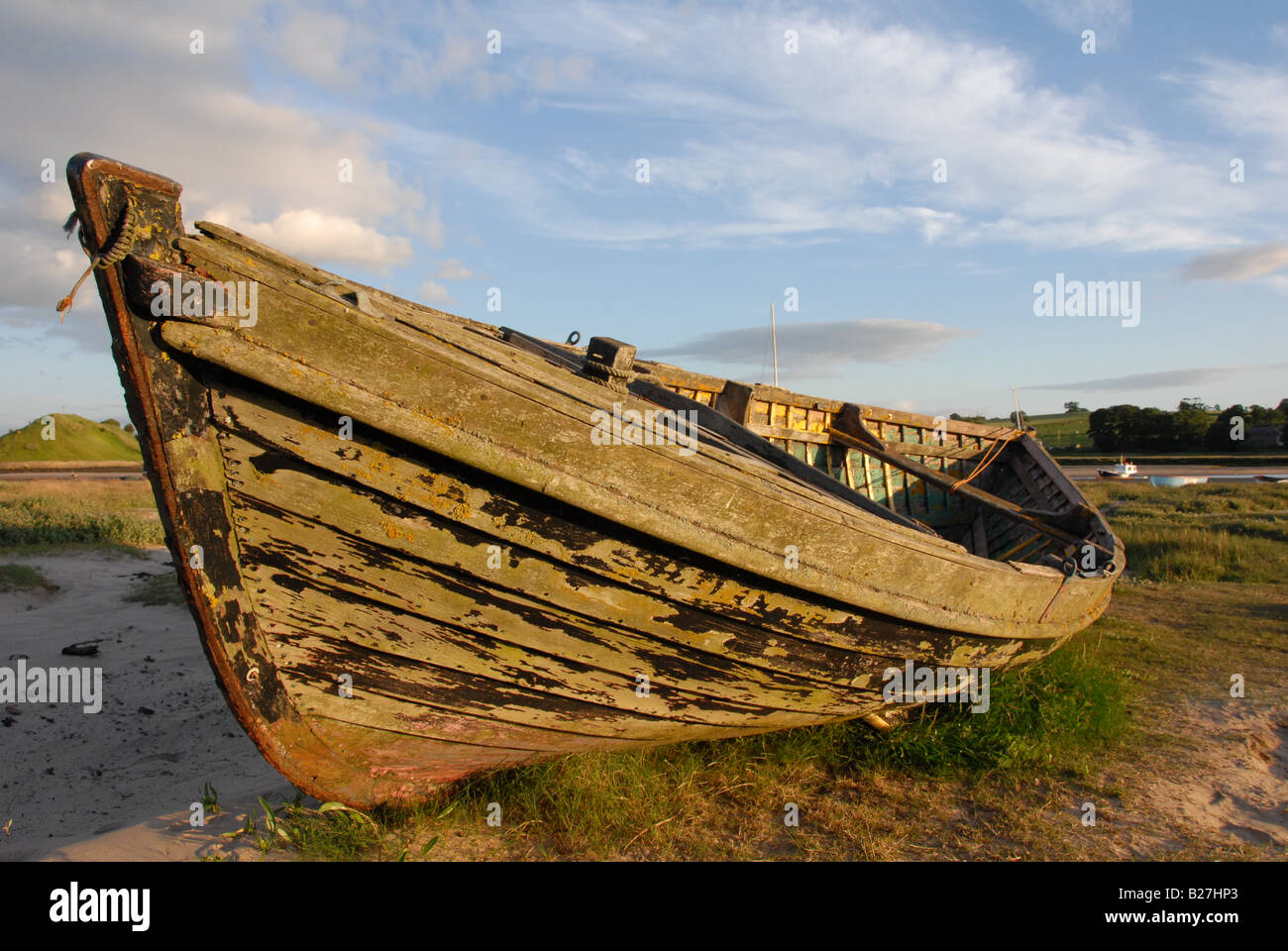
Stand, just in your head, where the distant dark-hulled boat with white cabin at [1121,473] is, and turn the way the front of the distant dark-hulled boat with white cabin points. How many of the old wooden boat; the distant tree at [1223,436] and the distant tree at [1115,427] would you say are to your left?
1

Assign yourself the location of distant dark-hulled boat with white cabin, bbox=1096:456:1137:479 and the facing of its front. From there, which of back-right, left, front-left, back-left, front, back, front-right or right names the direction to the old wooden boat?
left

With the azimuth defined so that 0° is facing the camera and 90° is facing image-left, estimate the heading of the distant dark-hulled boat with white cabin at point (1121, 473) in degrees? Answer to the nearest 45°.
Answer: approximately 90°

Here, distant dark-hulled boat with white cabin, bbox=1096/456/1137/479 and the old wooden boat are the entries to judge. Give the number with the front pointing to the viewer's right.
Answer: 0

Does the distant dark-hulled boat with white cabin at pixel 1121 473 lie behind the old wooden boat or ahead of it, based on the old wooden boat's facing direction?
behind

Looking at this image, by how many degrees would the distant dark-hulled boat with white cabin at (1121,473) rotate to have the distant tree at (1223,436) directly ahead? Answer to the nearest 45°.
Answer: approximately 90° to its right

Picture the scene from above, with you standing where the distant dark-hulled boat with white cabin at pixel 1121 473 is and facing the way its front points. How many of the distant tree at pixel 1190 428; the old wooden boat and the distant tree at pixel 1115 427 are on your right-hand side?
2

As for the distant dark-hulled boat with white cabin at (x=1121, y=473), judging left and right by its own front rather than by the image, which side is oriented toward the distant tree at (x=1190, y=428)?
right

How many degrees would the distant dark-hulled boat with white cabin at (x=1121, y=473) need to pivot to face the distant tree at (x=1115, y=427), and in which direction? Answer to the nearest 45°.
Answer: approximately 90° to its right
